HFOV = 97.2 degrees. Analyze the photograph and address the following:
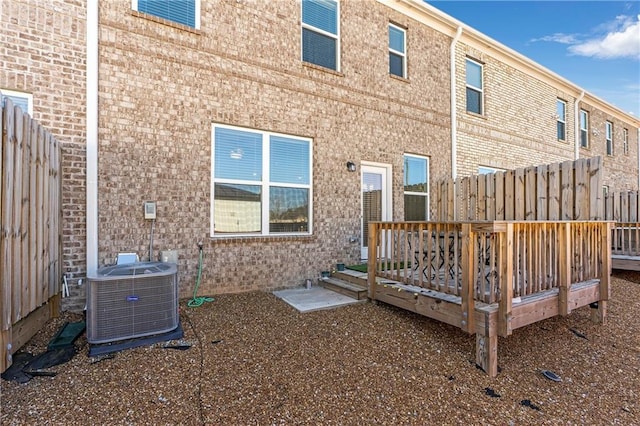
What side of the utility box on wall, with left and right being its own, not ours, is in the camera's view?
front

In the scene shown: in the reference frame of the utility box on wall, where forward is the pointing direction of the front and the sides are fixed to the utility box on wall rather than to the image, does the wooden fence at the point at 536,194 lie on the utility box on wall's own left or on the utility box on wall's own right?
on the utility box on wall's own left

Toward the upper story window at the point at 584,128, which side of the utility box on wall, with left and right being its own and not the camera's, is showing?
left

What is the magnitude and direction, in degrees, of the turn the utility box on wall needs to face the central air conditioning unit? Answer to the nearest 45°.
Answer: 0° — it already faces it

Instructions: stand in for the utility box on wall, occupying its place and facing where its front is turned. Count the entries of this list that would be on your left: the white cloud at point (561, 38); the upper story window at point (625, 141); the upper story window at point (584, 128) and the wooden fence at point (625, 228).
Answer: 4
